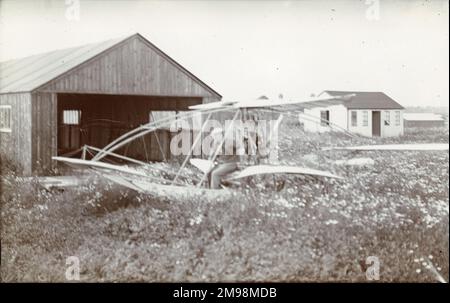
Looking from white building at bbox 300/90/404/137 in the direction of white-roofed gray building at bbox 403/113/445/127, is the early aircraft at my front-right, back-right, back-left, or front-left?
back-right

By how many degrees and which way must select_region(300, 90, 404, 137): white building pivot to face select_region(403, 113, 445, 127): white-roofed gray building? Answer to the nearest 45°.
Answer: approximately 90° to its left

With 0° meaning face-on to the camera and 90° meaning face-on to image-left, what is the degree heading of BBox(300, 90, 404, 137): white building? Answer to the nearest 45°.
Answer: approximately 0°

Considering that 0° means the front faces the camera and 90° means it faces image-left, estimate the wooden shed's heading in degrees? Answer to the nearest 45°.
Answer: approximately 315°

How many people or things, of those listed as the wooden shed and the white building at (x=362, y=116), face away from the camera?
0

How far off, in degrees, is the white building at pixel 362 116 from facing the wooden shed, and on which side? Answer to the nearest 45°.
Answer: approximately 90° to its right

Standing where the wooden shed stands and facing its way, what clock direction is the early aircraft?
The early aircraft is roughly at 12 o'clock from the wooden shed.
